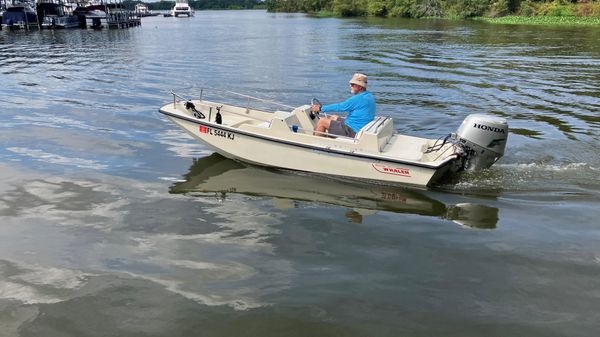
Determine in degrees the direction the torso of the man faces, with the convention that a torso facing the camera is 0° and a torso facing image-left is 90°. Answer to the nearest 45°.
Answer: approximately 90°
